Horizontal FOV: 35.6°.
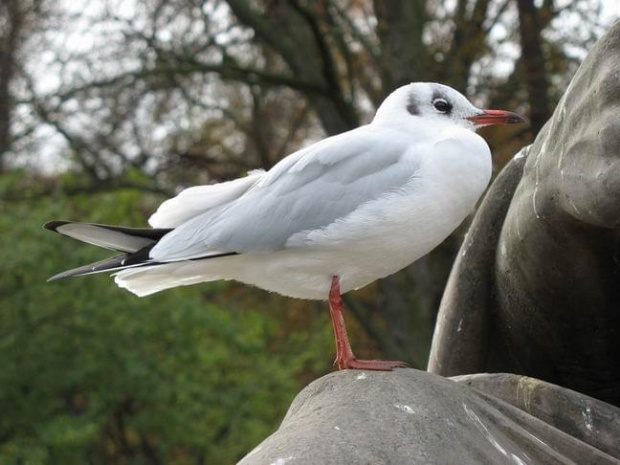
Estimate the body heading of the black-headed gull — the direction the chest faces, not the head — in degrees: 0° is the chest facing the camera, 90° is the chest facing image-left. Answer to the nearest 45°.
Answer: approximately 270°
